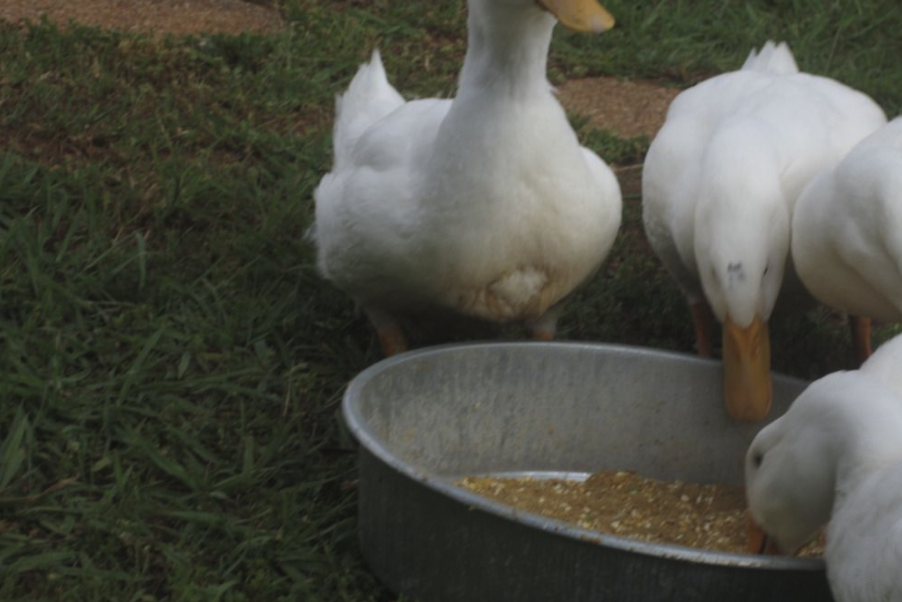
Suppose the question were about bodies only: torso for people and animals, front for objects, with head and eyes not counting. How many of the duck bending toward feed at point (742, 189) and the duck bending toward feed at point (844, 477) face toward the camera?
1

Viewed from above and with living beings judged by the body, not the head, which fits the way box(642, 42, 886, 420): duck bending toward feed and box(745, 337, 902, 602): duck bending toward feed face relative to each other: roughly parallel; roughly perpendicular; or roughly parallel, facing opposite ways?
roughly perpendicular

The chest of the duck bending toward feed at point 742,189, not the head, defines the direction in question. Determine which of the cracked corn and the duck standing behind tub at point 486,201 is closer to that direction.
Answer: the cracked corn

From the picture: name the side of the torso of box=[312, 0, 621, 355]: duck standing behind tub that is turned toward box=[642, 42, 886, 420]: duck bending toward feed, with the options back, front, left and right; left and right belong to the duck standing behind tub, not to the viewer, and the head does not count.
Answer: left

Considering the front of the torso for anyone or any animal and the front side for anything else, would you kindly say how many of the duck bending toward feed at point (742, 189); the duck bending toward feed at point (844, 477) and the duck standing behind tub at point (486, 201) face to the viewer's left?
1

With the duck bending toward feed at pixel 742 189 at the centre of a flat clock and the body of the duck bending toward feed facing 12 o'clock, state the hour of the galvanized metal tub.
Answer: The galvanized metal tub is roughly at 1 o'clock from the duck bending toward feed.

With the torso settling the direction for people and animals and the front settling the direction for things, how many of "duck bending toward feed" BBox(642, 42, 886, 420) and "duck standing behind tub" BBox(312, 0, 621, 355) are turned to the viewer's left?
0

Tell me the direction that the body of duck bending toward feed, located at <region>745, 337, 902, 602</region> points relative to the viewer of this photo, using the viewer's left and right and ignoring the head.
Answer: facing to the left of the viewer

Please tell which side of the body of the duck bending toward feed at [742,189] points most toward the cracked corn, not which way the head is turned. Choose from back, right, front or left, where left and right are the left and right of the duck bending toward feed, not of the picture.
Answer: front

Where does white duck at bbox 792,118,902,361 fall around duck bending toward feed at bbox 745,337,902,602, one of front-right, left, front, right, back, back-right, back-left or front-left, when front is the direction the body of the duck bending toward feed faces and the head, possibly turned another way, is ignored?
right

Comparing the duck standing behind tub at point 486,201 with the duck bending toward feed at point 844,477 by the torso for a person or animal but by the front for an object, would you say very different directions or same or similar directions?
very different directions

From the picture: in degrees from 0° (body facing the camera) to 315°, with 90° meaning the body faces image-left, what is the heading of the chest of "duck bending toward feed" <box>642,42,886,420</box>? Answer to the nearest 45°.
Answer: approximately 0°

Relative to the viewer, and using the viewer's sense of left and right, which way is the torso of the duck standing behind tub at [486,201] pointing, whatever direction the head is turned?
facing the viewer and to the right of the viewer
